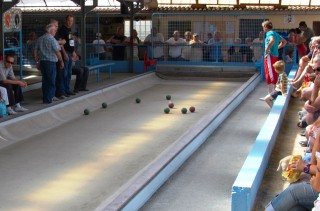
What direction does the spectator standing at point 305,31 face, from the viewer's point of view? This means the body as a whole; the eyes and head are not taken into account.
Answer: to the viewer's left

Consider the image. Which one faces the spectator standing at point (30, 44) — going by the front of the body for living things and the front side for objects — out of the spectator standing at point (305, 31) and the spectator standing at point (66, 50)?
the spectator standing at point (305, 31)

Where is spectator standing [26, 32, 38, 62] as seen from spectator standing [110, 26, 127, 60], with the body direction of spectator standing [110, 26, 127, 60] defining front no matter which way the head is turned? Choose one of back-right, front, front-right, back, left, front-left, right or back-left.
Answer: front-right

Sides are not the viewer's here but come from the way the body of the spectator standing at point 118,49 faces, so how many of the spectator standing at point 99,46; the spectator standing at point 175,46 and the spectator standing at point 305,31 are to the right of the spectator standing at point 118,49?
1

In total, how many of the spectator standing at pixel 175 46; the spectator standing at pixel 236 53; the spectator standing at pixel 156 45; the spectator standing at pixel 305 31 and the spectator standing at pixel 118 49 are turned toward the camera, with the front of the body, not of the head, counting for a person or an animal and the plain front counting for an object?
4

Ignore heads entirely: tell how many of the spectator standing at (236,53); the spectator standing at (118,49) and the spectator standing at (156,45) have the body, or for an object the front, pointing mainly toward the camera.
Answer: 3

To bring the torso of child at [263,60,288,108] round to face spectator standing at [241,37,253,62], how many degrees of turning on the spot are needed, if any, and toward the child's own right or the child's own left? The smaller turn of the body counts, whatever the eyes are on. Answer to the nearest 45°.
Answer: approximately 90° to the child's own right

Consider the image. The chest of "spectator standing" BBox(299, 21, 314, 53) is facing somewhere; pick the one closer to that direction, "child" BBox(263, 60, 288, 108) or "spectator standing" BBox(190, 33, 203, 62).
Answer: the spectator standing

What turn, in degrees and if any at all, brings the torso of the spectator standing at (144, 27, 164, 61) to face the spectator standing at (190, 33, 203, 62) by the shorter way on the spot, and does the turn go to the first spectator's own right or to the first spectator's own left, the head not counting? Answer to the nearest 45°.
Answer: approximately 45° to the first spectator's own left

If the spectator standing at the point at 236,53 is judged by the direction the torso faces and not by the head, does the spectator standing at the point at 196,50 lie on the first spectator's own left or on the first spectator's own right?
on the first spectator's own right

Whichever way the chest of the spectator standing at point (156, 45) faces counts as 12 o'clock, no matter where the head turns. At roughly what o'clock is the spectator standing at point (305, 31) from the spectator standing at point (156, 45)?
the spectator standing at point (305, 31) is roughly at 10 o'clock from the spectator standing at point (156, 45).

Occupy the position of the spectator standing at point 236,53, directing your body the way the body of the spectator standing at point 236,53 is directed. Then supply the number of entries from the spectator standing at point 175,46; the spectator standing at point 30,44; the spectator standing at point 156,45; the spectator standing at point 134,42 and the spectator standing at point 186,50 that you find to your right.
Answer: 5

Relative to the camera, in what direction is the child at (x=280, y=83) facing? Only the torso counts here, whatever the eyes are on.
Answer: to the viewer's left
